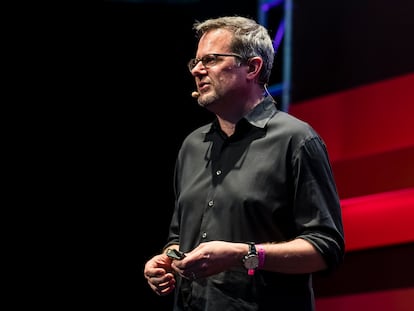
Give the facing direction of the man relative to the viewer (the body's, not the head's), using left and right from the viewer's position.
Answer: facing the viewer and to the left of the viewer
